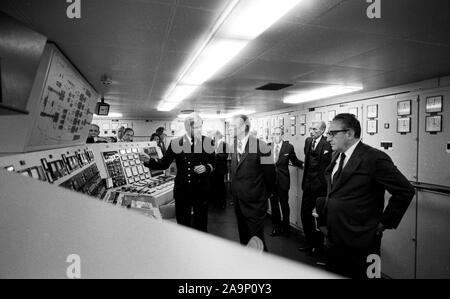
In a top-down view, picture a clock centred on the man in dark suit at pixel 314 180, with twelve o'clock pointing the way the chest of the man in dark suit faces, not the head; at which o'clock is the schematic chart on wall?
The schematic chart on wall is roughly at 12 o'clock from the man in dark suit.

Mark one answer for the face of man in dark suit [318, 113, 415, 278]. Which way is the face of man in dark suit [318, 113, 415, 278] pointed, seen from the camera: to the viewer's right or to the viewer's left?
to the viewer's left

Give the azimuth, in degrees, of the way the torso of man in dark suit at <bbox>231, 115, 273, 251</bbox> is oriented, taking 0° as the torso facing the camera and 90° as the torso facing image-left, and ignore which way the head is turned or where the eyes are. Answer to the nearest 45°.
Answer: approximately 45°

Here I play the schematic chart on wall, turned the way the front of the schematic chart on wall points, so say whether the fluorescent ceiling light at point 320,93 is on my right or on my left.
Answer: on my left

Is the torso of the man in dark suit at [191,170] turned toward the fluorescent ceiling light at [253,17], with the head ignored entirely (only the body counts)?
yes

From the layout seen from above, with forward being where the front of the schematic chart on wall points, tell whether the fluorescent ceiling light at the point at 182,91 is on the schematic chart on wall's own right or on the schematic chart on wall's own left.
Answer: on the schematic chart on wall's own left

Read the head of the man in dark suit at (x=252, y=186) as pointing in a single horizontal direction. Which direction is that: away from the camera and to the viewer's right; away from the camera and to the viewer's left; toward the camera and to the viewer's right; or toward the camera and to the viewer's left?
toward the camera and to the viewer's left
